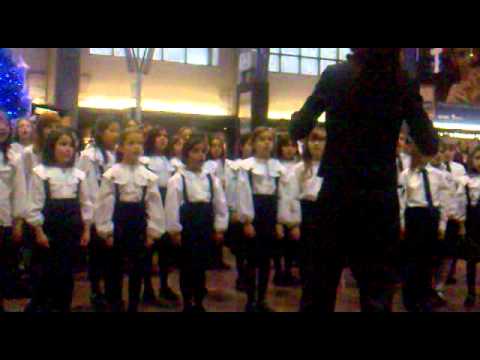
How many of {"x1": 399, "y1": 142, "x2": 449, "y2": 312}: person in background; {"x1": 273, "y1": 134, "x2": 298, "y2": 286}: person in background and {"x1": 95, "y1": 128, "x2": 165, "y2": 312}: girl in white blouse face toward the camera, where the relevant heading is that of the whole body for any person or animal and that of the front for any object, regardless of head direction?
3

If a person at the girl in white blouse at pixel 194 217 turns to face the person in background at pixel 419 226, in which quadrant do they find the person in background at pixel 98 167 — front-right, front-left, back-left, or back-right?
back-left

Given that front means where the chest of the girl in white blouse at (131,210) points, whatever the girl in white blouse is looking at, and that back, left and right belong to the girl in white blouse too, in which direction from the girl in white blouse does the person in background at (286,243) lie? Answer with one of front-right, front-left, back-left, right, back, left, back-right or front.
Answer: back-left

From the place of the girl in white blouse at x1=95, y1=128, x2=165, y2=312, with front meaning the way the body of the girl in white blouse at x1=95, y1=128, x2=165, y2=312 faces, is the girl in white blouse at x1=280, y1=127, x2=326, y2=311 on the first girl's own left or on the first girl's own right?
on the first girl's own left

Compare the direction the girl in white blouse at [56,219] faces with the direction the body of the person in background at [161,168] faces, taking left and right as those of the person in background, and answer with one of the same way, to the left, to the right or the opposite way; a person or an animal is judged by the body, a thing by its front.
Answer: the same way

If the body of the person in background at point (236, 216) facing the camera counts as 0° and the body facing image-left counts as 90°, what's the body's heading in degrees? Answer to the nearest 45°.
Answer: approximately 315°

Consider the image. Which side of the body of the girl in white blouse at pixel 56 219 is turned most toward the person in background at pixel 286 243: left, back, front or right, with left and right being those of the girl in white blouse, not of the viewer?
left

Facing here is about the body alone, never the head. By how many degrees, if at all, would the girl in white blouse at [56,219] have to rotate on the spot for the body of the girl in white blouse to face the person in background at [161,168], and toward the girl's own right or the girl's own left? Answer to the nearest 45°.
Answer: approximately 90° to the girl's own left

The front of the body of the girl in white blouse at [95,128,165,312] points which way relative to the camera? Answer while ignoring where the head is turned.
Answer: toward the camera

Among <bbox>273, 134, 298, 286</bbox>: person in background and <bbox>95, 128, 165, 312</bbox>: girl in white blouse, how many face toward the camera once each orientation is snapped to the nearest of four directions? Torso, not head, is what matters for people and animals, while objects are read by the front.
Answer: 2

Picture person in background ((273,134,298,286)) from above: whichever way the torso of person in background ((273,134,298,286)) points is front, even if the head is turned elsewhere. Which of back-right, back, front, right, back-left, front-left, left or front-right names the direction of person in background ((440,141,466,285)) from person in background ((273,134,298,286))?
left

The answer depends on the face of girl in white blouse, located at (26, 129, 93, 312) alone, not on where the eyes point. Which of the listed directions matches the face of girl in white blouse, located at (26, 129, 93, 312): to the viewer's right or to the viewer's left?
to the viewer's right

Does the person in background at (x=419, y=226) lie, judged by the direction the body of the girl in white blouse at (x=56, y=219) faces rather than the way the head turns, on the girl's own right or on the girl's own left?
on the girl's own left

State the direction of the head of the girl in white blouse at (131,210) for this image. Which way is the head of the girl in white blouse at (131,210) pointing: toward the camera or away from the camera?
toward the camera

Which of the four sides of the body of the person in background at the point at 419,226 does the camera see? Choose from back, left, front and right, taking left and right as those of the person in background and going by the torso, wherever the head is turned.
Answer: front
